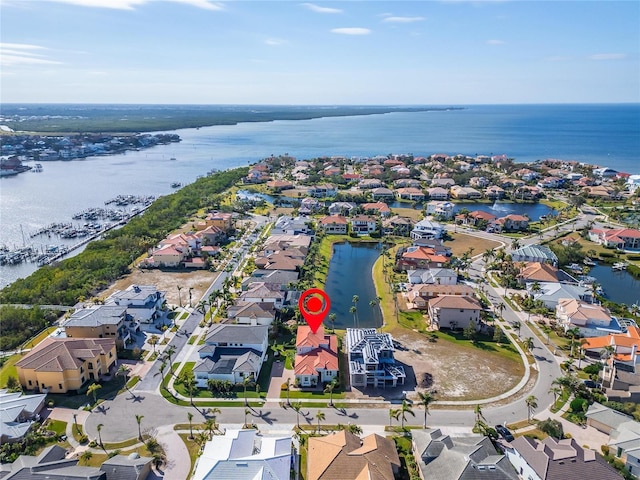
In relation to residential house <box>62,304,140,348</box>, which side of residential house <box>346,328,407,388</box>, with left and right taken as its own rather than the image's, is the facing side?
right

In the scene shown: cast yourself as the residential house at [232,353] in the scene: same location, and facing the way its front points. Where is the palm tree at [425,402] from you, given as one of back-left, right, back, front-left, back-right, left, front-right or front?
front-left

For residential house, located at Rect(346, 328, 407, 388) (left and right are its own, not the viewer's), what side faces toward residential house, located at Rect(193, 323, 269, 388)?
right

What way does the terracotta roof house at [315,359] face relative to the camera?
toward the camera

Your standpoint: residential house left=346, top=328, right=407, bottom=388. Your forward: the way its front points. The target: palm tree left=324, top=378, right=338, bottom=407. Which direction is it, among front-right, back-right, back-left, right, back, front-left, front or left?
front-right

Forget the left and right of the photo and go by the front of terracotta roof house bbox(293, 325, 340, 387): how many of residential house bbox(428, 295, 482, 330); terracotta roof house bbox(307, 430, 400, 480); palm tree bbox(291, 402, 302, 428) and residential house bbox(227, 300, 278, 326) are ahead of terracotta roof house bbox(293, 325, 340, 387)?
2

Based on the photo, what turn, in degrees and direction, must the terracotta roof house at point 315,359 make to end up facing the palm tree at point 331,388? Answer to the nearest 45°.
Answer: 0° — it already faces it

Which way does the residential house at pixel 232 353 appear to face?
toward the camera

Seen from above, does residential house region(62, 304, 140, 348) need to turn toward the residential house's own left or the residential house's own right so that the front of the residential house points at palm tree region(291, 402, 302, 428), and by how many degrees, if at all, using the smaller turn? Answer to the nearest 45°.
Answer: approximately 45° to the residential house's own right

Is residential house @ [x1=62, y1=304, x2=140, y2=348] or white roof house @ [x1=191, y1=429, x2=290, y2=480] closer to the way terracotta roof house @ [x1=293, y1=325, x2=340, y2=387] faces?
the white roof house

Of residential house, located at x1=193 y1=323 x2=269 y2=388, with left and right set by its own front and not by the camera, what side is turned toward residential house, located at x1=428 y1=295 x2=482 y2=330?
left

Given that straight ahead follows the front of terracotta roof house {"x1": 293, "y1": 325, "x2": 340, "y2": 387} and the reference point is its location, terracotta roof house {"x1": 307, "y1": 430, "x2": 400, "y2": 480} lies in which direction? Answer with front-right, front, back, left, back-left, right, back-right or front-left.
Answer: front

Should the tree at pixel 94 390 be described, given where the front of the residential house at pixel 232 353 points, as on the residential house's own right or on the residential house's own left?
on the residential house's own right
